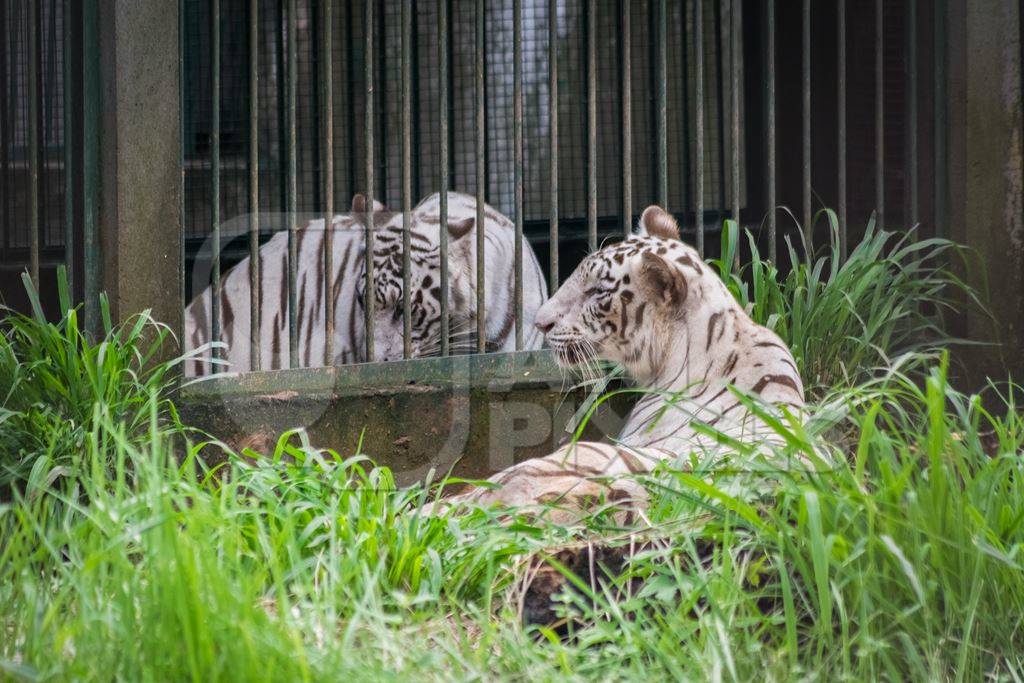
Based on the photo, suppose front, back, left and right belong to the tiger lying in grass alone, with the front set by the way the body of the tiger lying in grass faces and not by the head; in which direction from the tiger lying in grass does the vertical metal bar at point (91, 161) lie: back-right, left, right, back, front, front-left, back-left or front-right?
front

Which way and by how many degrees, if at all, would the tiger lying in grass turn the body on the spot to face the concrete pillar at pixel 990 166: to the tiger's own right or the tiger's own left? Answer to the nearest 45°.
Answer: approximately 135° to the tiger's own right

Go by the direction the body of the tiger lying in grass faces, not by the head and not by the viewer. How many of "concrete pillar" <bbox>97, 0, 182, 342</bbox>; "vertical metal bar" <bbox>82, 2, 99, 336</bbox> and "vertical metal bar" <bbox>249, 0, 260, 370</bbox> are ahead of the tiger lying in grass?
3

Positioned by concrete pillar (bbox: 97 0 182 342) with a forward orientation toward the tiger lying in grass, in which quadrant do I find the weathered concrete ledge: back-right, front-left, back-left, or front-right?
front-left

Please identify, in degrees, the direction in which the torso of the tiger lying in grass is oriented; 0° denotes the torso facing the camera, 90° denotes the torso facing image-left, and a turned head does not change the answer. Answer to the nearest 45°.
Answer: approximately 90°

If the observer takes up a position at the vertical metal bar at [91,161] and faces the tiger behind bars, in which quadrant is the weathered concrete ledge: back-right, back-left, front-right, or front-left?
front-right

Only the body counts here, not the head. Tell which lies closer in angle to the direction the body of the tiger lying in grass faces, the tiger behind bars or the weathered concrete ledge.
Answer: the weathered concrete ledge

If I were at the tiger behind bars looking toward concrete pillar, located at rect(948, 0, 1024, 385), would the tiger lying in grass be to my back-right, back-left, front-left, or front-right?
front-right

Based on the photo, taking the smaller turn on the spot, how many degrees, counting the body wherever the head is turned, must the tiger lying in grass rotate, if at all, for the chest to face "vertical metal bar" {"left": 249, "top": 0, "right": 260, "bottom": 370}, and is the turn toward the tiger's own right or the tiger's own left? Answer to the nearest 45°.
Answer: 0° — it already faces it

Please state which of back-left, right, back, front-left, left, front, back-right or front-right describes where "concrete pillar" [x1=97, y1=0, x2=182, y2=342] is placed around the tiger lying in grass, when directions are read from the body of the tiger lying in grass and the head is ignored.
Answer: front

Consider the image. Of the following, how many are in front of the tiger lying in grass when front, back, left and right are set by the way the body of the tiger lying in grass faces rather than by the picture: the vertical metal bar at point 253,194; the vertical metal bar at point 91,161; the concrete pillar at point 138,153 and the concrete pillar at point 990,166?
3

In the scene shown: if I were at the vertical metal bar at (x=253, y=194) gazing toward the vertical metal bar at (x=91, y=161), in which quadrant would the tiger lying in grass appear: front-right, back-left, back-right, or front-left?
back-left
